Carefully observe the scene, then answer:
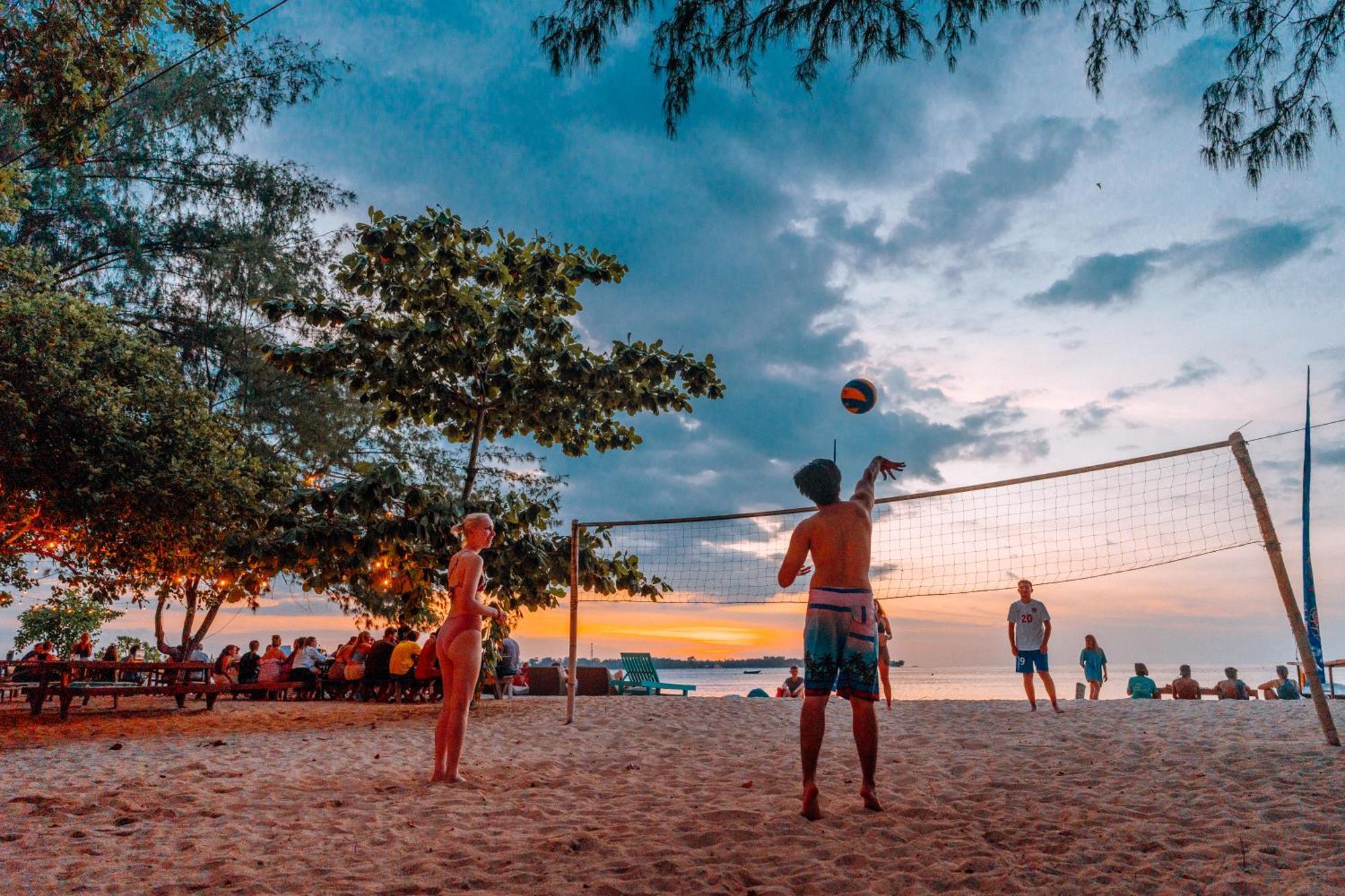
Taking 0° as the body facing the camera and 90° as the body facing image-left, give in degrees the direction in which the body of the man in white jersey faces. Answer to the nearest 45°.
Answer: approximately 0°

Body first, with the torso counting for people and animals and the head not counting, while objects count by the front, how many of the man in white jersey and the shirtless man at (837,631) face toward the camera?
1

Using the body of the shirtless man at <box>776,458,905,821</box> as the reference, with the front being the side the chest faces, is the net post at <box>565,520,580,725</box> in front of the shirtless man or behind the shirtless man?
in front

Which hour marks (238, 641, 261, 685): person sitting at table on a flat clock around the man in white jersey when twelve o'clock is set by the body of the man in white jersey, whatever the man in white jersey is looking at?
The person sitting at table is roughly at 3 o'clock from the man in white jersey.

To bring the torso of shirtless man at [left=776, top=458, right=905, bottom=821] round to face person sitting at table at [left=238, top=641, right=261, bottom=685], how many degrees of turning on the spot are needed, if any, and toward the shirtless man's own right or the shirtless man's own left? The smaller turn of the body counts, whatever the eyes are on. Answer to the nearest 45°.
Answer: approximately 45° to the shirtless man's own left

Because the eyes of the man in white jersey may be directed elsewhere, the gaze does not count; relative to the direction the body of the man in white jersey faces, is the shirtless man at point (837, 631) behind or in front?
in front

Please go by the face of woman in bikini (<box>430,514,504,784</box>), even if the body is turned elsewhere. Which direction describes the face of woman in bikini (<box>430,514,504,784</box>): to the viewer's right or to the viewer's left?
to the viewer's right

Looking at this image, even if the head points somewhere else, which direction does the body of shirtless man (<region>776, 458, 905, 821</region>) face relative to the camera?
away from the camera

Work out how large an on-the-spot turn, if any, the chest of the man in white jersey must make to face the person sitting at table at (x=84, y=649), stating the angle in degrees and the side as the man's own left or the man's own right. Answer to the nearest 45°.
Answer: approximately 90° to the man's own right

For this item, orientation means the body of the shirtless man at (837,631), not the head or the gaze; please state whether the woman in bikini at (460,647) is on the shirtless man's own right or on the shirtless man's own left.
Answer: on the shirtless man's own left

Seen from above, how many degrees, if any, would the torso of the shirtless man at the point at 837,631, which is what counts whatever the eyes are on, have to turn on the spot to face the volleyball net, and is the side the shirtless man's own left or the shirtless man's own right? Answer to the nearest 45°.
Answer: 0° — they already face it

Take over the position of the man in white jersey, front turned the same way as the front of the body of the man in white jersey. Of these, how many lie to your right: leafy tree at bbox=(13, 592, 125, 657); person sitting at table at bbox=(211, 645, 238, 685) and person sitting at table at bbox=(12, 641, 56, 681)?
3

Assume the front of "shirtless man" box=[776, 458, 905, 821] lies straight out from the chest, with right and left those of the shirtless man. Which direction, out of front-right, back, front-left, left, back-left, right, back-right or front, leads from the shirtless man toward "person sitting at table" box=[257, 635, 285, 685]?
front-left

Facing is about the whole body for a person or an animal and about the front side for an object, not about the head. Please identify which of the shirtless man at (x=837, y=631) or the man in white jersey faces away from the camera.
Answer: the shirtless man

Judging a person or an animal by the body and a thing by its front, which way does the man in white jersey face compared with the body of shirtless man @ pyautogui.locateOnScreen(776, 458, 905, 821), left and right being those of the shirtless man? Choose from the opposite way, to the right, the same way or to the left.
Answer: the opposite way

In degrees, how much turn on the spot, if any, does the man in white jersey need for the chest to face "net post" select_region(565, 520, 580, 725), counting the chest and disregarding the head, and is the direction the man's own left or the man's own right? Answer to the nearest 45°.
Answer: approximately 45° to the man's own right
